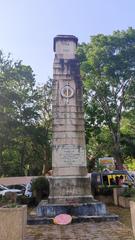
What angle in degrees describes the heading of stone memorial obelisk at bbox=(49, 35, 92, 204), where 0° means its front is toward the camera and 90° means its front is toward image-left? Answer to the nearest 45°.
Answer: approximately 0°

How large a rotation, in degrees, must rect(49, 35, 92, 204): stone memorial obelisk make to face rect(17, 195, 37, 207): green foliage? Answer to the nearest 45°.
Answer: approximately 135° to its right

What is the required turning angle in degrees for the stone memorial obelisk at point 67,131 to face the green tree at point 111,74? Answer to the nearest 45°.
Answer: approximately 180°
